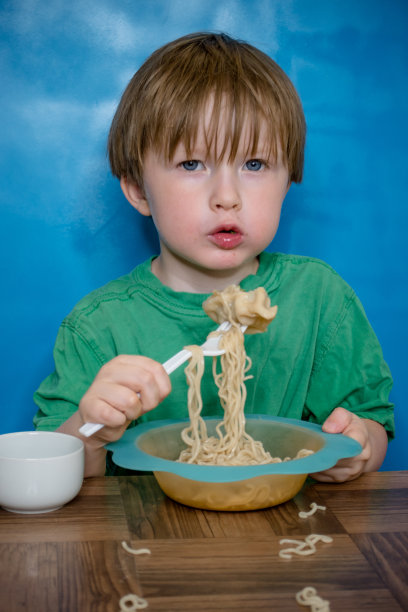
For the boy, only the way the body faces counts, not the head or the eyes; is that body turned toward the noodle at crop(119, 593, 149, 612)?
yes

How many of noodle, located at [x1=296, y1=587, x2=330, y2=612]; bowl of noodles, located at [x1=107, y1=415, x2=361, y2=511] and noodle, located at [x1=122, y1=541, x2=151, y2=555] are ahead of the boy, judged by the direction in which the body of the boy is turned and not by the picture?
3

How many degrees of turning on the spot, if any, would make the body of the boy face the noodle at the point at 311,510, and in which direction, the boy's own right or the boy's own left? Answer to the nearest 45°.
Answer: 0° — they already face it

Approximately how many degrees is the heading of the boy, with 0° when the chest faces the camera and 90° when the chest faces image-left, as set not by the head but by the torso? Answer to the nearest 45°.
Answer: approximately 0°

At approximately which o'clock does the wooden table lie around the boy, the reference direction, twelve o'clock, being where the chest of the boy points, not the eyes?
The wooden table is roughly at 12 o'clock from the boy.

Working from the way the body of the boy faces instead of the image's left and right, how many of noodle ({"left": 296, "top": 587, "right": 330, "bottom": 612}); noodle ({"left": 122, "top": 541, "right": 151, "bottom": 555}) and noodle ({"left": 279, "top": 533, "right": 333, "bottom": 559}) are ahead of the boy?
3

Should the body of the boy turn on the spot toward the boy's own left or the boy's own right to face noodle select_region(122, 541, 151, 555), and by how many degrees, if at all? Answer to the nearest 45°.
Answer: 0° — they already face it
